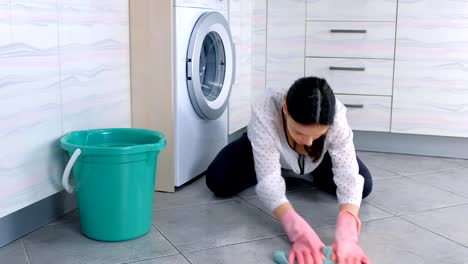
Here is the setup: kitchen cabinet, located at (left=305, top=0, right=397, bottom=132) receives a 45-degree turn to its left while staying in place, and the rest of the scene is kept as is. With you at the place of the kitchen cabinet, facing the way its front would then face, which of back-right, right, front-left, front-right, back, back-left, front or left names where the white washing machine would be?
right

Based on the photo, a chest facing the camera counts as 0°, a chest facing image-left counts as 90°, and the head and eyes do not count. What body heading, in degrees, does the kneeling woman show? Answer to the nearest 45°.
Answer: approximately 0°

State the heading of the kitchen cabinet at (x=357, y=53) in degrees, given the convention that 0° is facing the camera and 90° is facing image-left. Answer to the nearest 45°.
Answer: approximately 0°

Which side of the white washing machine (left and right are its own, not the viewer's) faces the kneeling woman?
front

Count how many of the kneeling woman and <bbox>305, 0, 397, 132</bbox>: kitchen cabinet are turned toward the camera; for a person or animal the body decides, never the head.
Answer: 2

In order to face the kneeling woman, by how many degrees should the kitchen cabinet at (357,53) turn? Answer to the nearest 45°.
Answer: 0° — it already faces them

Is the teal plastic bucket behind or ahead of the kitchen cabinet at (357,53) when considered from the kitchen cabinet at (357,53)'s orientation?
ahead

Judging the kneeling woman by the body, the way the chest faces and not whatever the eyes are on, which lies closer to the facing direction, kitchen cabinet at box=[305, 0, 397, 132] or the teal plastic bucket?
the teal plastic bucket

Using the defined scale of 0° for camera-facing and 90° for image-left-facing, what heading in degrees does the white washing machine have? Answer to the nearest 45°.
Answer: approximately 315°

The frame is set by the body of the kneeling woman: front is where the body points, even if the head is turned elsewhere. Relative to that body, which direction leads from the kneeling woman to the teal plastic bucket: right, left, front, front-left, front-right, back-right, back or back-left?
right

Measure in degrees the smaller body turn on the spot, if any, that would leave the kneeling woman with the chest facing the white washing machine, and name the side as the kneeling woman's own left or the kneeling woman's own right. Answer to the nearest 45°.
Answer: approximately 135° to the kneeling woman's own right
